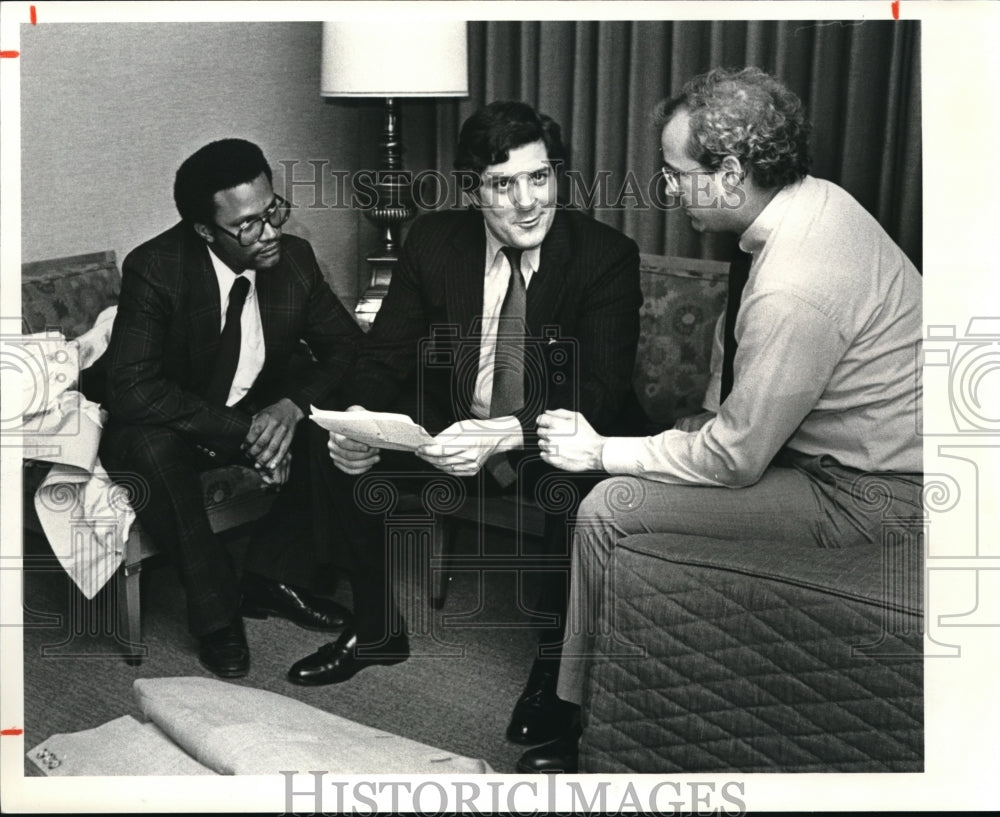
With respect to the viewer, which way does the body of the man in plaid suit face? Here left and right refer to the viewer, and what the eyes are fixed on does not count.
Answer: facing the viewer and to the right of the viewer

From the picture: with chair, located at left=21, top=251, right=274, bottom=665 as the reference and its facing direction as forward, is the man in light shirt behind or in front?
in front

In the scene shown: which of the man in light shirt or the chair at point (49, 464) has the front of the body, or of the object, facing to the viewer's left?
the man in light shirt

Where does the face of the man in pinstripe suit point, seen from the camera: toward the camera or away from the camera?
toward the camera

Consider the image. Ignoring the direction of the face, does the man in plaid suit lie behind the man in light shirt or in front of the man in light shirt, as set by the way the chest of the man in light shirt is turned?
in front

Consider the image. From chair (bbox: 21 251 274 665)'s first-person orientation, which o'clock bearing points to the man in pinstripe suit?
The man in pinstripe suit is roughly at 11 o'clock from the chair.

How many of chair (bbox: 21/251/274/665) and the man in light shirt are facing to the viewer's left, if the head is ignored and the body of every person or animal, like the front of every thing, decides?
1

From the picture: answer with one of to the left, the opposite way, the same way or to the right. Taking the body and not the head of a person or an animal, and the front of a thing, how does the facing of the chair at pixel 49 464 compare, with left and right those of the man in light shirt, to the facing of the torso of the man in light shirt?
the opposite way

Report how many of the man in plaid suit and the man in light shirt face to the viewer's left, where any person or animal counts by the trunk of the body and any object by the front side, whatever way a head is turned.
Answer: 1

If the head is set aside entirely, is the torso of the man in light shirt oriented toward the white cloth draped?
yes

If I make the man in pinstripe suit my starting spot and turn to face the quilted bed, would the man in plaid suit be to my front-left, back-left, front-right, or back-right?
back-right

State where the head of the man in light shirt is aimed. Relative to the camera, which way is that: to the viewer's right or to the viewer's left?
to the viewer's left

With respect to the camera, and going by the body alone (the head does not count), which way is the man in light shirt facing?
to the viewer's left

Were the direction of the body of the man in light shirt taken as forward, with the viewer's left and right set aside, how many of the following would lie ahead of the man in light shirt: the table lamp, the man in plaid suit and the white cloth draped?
3

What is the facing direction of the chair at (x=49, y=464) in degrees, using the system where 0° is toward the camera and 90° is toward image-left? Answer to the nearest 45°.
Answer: approximately 315°
